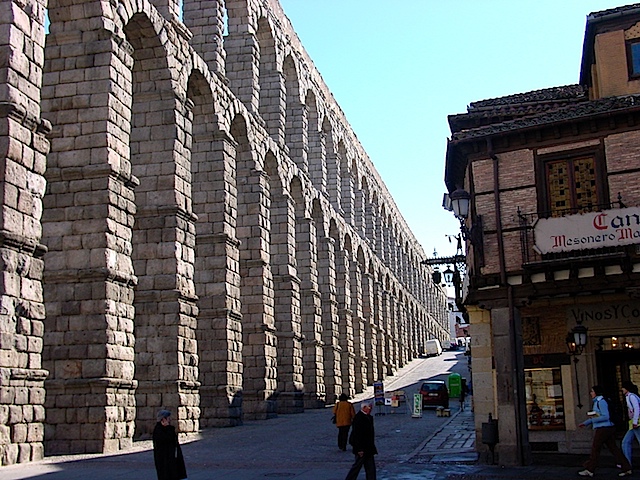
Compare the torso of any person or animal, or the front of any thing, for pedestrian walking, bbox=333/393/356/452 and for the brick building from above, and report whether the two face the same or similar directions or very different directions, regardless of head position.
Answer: very different directions

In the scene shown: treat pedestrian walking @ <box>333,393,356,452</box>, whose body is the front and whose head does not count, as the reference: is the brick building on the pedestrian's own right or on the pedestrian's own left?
on the pedestrian's own right

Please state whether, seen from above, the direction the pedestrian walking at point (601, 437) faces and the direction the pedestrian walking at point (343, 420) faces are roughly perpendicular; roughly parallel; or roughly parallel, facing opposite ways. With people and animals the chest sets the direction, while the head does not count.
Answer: roughly perpendicular

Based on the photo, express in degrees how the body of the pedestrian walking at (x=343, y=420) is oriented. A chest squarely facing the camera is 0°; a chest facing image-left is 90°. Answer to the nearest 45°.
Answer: approximately 180°

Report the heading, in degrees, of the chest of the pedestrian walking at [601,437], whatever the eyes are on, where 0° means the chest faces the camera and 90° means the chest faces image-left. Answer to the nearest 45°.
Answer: approximately 90°
